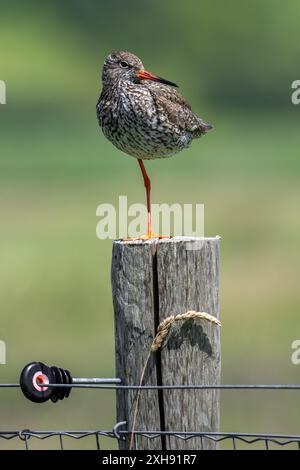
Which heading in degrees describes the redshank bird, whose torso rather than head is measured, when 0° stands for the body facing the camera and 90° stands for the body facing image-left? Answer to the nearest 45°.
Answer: approximately 45°
